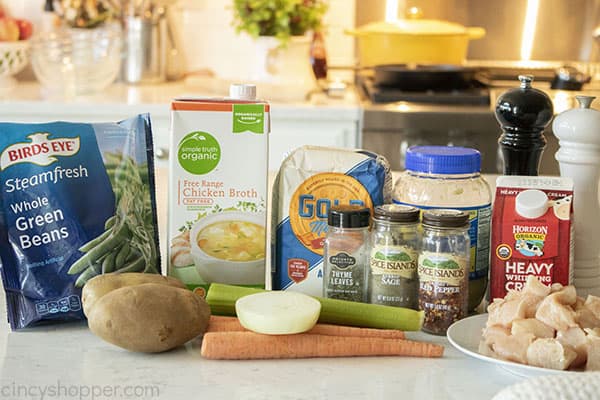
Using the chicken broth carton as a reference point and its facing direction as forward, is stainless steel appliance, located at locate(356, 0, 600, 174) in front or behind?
behind

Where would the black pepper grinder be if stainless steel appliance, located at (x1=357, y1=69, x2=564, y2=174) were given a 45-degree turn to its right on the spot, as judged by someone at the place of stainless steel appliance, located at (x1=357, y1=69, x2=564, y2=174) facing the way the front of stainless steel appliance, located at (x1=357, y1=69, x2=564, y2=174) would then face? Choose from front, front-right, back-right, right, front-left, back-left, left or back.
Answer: front-left

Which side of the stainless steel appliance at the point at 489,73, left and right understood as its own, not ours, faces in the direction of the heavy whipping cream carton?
front

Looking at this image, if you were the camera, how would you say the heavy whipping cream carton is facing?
facing the viewer

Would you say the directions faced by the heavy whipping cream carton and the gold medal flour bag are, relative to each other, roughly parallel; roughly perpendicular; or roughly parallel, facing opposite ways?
roughly parallel

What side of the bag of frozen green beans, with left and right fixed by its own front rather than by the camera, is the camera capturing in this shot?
front

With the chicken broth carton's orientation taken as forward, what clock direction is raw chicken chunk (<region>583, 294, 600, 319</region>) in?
The raw chicken chunk is roughly at 10 o'clock from the chicken broth carton.

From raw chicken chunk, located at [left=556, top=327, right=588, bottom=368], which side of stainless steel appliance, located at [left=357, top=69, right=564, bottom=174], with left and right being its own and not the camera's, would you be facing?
front

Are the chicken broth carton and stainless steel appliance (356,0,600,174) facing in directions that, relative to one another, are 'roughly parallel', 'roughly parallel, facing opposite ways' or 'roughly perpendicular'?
roughly parallel

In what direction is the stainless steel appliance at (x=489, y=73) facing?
toward the camera

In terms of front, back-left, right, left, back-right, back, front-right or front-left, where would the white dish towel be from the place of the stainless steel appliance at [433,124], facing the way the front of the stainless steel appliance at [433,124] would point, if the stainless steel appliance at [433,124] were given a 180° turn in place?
back

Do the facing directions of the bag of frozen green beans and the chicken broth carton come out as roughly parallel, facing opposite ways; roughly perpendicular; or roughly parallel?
roughly parallel

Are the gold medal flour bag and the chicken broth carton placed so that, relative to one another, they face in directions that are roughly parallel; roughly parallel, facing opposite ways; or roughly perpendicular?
roughly parallel
